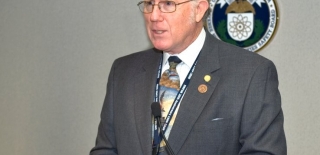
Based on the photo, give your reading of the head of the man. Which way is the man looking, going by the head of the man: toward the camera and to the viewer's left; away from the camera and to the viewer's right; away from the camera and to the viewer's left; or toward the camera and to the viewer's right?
toward the camera and to the viewer's left

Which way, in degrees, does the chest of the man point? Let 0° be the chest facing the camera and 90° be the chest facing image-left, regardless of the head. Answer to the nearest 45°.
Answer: approximately 45°
